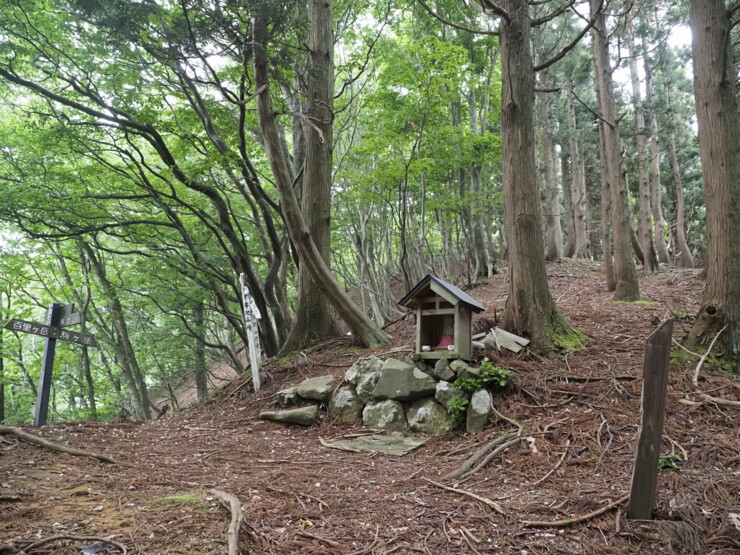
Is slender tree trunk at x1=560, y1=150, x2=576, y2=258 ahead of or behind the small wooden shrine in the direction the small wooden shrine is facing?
behind

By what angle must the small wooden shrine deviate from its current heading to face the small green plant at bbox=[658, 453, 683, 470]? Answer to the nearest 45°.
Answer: approximately 90° to its left

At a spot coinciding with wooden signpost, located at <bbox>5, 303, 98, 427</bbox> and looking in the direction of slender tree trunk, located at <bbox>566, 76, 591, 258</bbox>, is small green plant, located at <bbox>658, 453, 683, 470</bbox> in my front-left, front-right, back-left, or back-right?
front-right

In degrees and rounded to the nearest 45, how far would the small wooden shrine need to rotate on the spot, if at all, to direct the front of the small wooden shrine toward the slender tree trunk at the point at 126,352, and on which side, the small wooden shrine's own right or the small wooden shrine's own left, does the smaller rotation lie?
approximately 90° to the small wooden shrine's own right

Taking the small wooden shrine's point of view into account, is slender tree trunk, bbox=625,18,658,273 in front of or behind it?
behind

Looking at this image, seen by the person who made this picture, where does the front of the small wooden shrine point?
facing the viewer and to the left of the viewer

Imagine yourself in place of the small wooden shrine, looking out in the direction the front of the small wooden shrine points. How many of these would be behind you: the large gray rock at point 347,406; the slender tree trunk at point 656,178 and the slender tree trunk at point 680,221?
2

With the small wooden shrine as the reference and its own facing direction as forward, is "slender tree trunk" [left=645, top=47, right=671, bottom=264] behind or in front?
behind

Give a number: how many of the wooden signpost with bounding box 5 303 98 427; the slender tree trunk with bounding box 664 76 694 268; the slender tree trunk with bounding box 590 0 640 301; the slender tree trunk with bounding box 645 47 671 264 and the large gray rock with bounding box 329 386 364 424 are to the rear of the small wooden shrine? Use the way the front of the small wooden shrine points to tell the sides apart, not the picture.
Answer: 3

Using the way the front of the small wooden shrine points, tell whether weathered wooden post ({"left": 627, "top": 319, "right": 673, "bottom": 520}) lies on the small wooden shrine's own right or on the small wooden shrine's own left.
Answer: on the small wooden shrine's own left

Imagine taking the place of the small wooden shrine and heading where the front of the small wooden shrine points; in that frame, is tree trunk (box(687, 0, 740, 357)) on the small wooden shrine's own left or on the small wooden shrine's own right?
on the small wooden shrine's own left

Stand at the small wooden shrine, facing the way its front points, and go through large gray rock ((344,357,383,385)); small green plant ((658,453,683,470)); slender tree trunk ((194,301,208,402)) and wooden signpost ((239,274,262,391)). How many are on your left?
1

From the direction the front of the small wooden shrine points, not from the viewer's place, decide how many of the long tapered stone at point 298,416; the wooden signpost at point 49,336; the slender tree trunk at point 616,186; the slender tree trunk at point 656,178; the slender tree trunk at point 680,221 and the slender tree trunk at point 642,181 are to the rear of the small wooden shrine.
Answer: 4

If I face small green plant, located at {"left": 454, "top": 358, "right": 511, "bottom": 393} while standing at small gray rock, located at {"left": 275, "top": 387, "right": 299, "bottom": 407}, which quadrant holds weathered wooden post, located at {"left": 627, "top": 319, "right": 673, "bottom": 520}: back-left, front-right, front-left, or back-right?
front-right

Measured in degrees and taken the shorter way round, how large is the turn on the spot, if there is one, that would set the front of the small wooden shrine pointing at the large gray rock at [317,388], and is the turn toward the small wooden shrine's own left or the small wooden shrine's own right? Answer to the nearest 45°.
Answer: approximately 45° to the small wooden shrine's own right

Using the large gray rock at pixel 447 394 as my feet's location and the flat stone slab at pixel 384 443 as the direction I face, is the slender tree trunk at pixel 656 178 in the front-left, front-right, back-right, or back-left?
back-right
